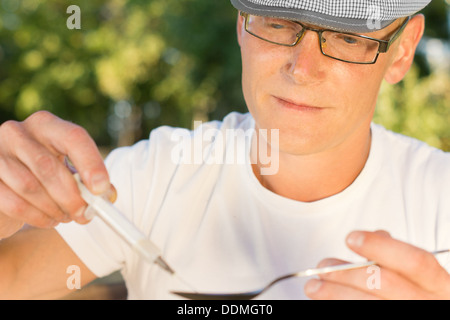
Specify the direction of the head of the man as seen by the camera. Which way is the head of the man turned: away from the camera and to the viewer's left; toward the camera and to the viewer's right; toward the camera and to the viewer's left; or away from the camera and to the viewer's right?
toward the camera and to the viewer's left

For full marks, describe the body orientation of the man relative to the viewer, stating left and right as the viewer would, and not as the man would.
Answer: facing the viewer
